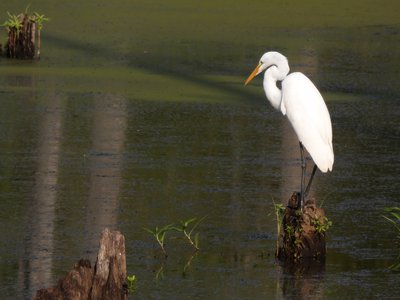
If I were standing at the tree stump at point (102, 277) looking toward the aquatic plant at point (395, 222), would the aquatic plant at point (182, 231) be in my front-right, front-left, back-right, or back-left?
front-left

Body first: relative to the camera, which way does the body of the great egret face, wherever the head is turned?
to the viewer's left

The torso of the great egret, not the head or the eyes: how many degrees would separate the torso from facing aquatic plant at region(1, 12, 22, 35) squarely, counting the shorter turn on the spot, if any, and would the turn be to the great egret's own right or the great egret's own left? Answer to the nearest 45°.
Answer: approximately 45° to the great egret's own right

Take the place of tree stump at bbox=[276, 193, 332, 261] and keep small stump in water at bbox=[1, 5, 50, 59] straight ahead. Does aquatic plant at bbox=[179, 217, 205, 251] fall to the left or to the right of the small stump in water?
left

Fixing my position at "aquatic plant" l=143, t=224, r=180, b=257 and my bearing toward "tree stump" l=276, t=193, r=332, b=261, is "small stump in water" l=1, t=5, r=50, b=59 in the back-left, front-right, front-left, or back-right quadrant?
back-left

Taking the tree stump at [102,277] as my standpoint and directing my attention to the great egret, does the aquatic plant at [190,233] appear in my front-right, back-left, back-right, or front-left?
front-left
